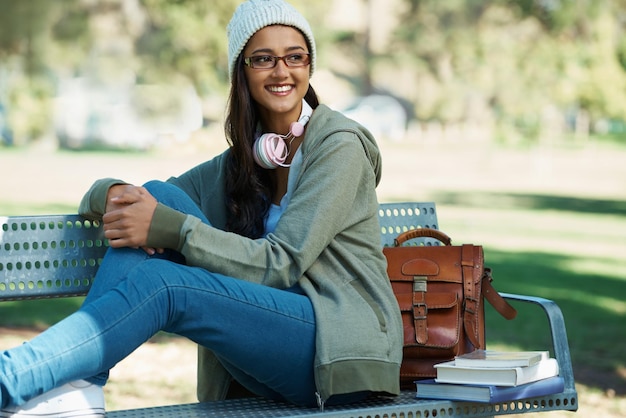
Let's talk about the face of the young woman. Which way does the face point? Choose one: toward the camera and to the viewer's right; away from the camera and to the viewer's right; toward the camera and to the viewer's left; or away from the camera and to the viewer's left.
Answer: toward the camera and to the viewer's right

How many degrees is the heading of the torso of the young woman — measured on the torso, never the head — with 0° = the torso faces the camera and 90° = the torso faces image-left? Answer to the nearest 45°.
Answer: approximately 45°

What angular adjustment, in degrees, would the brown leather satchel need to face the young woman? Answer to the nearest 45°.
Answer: approximately 45° to its right

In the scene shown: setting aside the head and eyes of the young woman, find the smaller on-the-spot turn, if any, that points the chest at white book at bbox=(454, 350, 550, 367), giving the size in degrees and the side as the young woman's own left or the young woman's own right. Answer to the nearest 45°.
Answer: approximately 135° to the young woman's own left
